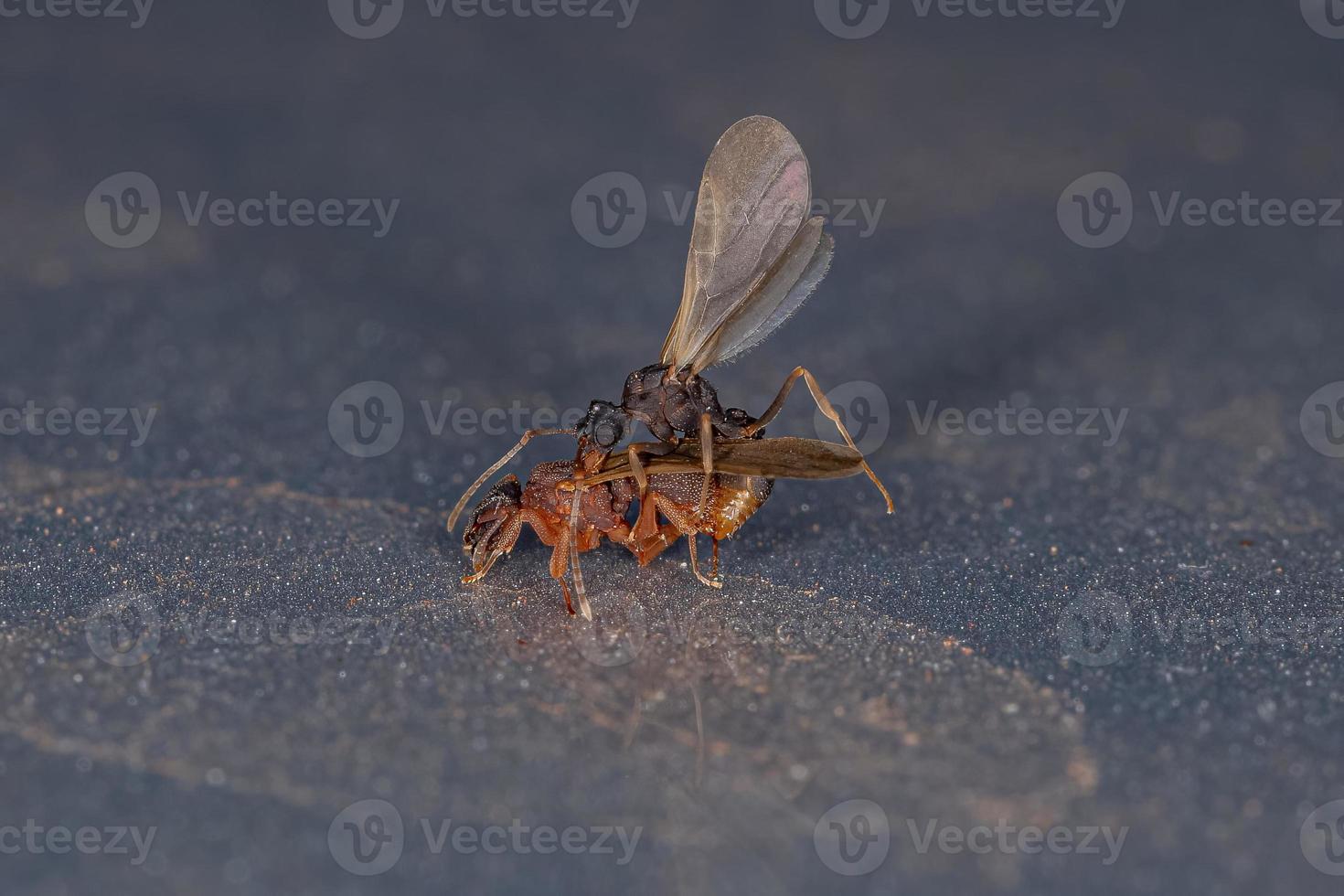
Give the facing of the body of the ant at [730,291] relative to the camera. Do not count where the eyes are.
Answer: to the viewer's left

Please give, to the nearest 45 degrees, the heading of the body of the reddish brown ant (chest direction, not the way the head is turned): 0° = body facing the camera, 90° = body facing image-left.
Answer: approximately 90°
